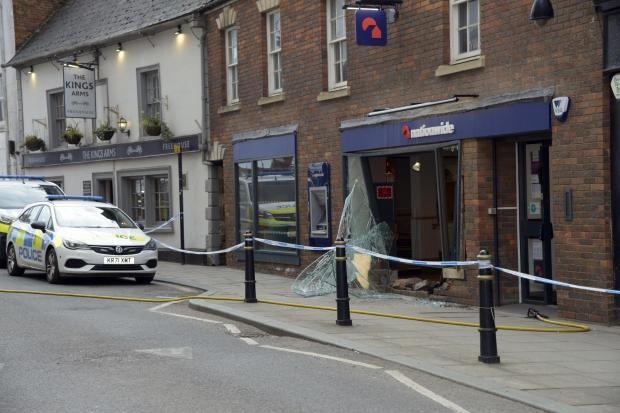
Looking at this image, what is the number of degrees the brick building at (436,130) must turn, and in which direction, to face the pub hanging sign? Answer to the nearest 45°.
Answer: approximately 90° to its right

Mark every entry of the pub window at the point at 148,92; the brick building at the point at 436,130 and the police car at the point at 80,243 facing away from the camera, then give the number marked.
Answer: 0

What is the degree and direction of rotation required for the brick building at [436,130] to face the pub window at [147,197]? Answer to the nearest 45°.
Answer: approximately 90° to its right

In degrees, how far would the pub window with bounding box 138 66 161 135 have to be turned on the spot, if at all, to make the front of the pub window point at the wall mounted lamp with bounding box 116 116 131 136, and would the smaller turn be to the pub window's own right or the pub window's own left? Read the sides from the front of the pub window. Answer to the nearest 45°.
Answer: approximately 90° to the pub window's own right

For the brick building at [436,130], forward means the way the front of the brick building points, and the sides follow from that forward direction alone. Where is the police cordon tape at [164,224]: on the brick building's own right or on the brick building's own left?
on the brick building's own right

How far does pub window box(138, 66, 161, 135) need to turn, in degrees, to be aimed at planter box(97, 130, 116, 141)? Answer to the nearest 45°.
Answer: approximately 90° to its right

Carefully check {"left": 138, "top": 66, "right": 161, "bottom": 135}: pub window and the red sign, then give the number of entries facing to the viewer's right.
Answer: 0

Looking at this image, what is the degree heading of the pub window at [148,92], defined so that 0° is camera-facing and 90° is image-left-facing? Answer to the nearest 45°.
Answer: approximately 45°

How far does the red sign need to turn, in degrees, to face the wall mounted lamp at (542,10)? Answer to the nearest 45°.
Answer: approximately 45° to its left

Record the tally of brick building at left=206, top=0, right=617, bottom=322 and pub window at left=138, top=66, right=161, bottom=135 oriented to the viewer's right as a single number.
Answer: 0

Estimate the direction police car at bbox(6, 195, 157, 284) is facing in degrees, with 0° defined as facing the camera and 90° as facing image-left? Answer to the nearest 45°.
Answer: approximately 315°

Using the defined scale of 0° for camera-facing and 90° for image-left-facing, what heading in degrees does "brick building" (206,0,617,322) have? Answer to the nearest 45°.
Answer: approximately 45°

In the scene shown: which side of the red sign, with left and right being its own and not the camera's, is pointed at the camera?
front

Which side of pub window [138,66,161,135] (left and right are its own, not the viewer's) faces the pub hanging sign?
right

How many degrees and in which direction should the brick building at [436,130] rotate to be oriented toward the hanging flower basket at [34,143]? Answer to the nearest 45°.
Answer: approximately 90° to its right

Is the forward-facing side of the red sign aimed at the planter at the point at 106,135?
no
